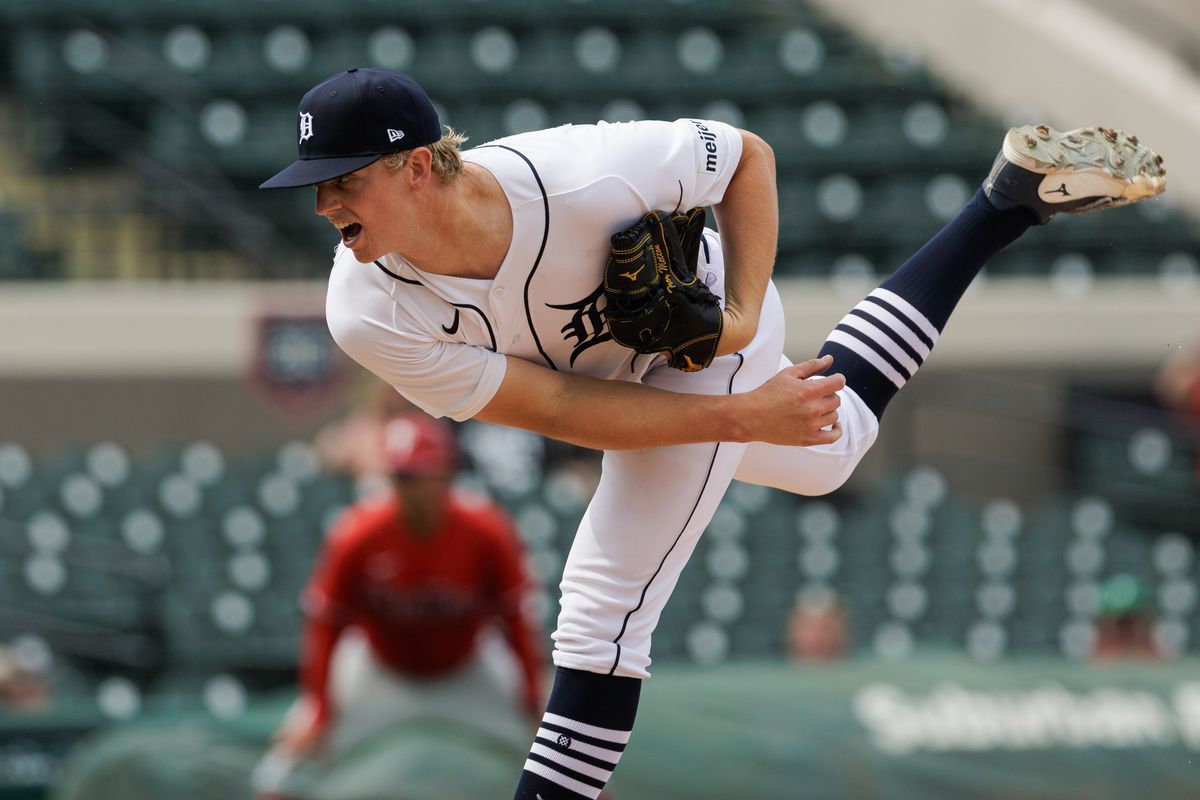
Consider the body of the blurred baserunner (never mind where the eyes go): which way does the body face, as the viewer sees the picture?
toward the camera
